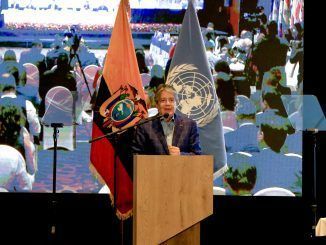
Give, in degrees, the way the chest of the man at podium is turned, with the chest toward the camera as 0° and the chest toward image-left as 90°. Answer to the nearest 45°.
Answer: approximately 0°

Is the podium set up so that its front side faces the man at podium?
no

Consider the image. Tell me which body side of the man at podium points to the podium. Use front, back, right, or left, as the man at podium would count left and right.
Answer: front

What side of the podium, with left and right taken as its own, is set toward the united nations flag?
back

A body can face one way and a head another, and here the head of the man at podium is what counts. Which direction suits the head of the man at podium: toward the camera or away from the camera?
toward the camera
